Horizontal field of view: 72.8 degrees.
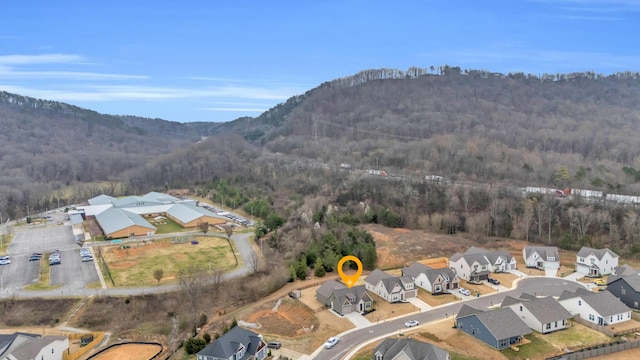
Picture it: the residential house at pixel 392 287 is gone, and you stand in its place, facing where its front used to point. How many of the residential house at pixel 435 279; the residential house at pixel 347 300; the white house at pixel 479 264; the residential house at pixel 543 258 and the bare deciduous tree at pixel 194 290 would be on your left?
3

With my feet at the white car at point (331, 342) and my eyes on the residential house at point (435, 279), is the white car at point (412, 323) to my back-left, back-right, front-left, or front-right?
front-right

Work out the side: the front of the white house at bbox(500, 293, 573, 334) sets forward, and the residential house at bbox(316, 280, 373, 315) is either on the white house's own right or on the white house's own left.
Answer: on the white house's own left

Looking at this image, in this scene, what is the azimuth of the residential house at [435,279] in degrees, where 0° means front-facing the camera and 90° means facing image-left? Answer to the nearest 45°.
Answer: approximately 315°

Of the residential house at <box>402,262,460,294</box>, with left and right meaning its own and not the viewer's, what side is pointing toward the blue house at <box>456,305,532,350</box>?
front

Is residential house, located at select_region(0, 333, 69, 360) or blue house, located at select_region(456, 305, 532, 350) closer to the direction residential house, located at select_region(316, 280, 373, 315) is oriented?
the blue house

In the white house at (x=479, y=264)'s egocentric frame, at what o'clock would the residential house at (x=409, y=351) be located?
The residential house is roughly at 2 o'clock from the white house.

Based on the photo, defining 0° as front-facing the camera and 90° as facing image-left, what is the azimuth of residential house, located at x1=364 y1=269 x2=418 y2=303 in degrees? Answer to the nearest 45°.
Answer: approximately 315°

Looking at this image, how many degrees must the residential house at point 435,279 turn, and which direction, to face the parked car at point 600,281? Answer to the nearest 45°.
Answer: approximately 45° to its left

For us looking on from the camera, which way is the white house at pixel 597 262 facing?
facing the viewer and to the left of the viewer

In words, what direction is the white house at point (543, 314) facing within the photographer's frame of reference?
facing away from the viewer and to the left of the viewer

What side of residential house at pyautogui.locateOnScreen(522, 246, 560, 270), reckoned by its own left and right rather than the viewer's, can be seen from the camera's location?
front

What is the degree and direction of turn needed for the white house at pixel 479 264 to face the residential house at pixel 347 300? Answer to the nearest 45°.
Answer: approximately 90° to its right

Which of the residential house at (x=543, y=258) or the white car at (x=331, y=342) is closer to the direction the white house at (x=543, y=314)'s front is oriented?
the residential house

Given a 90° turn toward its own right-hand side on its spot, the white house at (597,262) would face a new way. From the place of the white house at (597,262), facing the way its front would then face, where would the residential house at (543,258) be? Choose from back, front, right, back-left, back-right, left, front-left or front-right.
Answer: front-left
